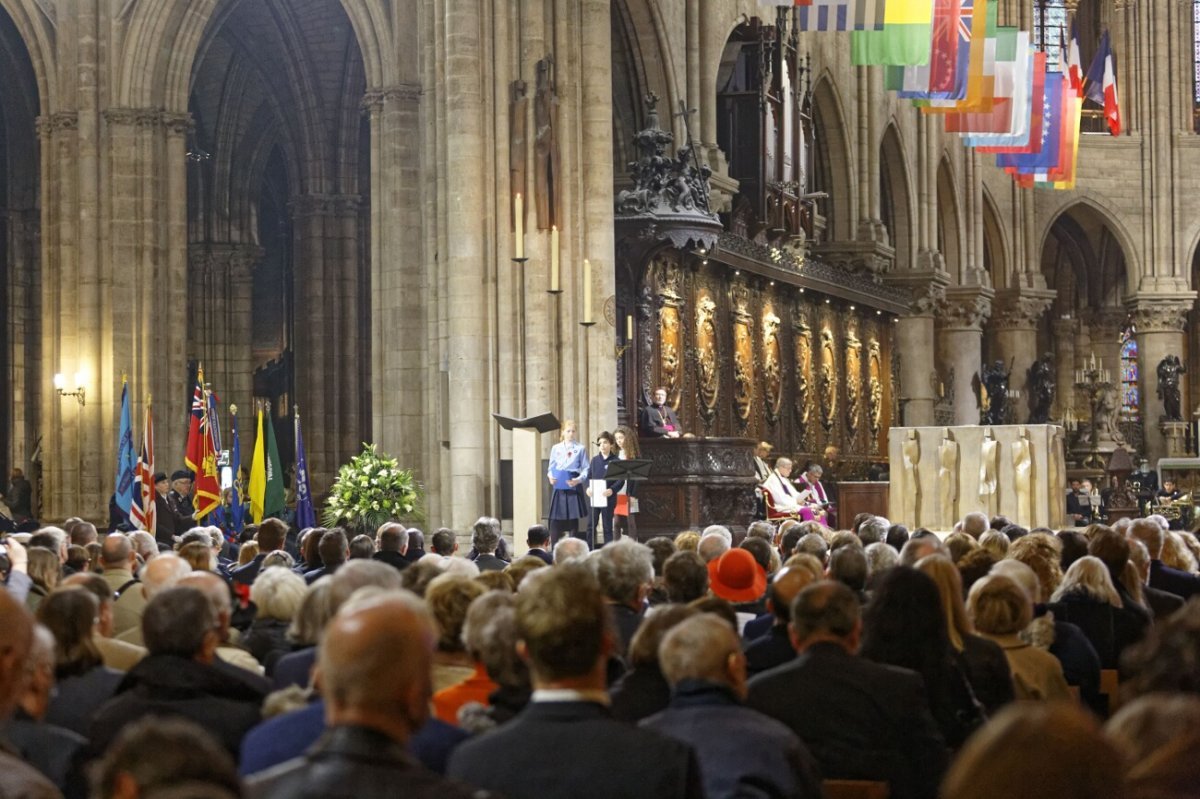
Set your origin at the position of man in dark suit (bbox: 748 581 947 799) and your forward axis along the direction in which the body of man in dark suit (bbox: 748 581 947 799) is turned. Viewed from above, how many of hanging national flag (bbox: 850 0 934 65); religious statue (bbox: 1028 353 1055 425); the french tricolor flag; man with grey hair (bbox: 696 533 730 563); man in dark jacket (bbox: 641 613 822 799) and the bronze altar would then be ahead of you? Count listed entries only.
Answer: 5

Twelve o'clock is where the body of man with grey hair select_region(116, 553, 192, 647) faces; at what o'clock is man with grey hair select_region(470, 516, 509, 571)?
man with grey hair select_region(470, 516, 509, 571) is roughly at 1 o'clock from man with grey hair select_region(116, 553, 192, 647).

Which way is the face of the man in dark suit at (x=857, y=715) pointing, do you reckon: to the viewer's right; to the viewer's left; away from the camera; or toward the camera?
away from the camera

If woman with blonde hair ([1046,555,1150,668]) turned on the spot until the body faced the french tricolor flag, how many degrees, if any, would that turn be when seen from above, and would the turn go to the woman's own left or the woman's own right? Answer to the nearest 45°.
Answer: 0° — they already face it

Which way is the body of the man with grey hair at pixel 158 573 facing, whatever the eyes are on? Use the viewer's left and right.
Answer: facing away from the viewer

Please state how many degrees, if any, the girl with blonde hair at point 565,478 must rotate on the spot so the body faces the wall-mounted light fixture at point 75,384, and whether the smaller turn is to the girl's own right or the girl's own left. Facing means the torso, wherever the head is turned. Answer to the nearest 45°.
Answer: approximately 135° to the girl's own right

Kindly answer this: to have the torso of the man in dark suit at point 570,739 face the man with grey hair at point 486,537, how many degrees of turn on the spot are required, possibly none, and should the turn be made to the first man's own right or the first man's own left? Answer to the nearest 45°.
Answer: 0° — they already face them

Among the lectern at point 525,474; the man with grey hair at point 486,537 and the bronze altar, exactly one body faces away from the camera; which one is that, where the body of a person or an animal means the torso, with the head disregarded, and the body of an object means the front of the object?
the man with grey hair

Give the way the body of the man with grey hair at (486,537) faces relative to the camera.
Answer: away from the camera

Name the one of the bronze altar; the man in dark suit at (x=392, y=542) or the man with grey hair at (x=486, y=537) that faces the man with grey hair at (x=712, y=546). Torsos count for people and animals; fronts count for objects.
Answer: the bronze altar

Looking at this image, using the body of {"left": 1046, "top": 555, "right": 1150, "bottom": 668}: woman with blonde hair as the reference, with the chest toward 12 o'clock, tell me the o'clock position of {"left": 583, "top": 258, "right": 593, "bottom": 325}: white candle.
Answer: The white candle is roughly at 11 o'clock from the woman with blonde hair.

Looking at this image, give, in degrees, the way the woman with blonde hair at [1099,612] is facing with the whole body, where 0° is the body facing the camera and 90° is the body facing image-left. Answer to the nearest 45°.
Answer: approximately 180°

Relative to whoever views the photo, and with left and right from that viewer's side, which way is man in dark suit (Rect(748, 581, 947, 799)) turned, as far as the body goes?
facing away from the viewer

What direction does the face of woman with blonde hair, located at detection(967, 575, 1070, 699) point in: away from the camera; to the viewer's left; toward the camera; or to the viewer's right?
away from the camera
